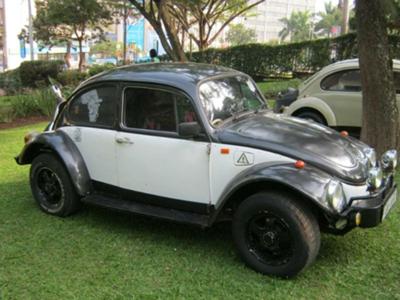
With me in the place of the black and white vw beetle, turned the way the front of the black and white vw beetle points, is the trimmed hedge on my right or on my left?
on my left

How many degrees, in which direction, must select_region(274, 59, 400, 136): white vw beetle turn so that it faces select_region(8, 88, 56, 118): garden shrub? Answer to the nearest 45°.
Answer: approximately 180°

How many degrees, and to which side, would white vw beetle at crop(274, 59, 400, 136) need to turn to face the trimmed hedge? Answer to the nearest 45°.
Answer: approximately 90° to its left

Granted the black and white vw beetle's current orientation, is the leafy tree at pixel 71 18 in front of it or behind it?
behind

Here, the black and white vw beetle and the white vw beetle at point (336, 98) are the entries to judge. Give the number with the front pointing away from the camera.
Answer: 0

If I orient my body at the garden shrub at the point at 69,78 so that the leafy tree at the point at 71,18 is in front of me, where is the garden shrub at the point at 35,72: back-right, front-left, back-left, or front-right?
front-left

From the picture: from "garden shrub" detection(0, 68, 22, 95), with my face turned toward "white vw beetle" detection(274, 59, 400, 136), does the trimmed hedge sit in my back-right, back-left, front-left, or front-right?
front-left

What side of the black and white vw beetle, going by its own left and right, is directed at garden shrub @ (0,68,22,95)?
back

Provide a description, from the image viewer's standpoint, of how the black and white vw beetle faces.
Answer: facing the viewer and to the right of the viewer

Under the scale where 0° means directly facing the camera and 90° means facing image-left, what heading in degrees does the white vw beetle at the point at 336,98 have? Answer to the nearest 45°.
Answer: approximately 270°
